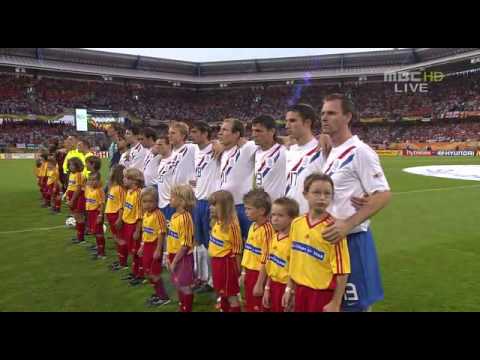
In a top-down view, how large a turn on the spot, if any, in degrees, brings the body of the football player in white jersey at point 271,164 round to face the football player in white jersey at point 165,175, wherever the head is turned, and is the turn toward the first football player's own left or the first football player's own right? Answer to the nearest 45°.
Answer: approximately 90° to the first football player's own right

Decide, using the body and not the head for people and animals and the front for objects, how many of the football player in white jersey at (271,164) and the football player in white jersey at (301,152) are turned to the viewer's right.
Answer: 0

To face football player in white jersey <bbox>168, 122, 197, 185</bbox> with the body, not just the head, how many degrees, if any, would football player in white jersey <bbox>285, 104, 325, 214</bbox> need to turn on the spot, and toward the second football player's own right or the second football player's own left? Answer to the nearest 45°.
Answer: approximately 90° to the second football player's own right

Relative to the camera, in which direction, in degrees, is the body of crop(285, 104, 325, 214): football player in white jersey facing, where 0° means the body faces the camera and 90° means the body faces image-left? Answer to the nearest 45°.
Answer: approximately 45°

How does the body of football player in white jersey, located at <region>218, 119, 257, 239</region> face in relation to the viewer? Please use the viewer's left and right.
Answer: facing the viewer and to the left of the viewer

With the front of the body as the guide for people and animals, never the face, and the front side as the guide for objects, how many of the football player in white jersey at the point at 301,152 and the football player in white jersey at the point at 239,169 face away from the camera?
0

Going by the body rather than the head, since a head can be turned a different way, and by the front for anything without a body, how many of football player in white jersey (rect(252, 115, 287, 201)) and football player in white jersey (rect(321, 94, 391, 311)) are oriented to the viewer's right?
0

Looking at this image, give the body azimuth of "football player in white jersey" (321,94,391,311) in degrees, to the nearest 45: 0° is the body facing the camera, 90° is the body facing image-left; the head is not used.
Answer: approximately 45°

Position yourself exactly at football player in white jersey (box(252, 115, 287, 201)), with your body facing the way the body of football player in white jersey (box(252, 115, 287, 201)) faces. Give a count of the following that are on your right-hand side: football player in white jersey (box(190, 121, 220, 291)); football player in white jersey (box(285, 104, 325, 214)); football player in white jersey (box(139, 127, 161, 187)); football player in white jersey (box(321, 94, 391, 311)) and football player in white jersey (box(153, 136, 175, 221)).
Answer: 3
